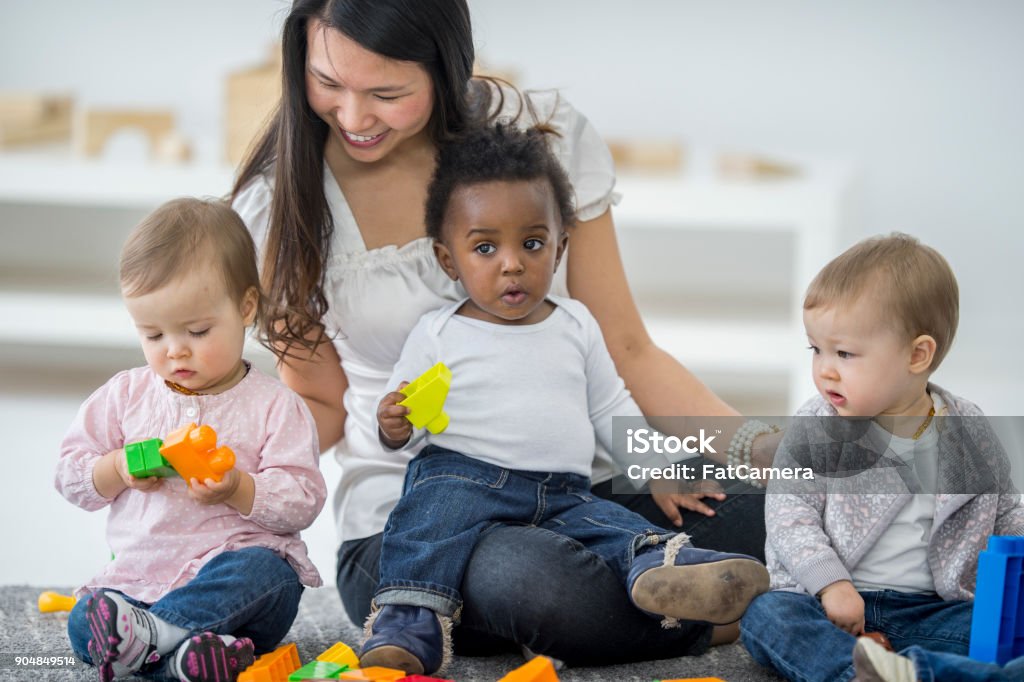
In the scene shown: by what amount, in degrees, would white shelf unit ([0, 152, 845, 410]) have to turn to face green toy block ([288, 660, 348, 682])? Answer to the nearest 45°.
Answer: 0° — it already faces it

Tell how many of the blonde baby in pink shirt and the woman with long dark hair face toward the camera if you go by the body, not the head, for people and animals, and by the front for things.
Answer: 2

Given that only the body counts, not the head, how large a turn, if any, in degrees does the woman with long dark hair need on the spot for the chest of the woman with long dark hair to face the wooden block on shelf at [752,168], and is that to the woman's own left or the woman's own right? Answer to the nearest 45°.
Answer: approximately 135° to the woman's own left

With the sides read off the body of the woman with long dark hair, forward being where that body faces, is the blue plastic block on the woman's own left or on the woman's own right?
on the woman's own left

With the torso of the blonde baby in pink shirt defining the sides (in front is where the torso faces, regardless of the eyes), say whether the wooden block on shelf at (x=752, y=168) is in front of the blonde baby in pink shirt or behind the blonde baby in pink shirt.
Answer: behind
